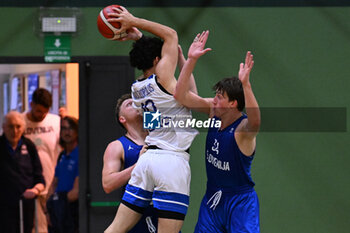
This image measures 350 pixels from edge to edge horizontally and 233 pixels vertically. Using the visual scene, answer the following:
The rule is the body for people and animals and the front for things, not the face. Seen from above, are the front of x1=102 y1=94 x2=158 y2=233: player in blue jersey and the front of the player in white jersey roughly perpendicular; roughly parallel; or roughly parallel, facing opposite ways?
roughly perpendicular

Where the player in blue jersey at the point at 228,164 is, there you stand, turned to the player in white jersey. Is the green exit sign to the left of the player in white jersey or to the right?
right

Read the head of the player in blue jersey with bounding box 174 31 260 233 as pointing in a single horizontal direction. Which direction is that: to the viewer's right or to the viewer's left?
to the viewer's left

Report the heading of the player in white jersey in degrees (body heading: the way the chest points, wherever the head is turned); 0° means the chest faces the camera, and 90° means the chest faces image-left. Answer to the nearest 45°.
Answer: approximately 225°

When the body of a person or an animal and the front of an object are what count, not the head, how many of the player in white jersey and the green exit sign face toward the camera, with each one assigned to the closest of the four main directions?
1

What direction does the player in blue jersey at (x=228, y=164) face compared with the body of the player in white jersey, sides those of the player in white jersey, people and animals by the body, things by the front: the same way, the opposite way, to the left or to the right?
the opposite way

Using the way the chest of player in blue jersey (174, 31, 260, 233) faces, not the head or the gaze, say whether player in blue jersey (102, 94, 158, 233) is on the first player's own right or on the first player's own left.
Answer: on the first player's own right

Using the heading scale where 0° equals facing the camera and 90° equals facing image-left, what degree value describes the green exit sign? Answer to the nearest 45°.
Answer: approximately 0°

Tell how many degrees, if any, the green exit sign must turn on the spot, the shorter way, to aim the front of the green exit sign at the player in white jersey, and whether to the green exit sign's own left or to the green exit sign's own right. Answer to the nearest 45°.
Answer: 0° — it already faces them

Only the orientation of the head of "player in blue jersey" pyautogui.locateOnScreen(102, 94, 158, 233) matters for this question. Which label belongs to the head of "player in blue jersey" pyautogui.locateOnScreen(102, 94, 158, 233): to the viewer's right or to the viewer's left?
to the viewer's right
